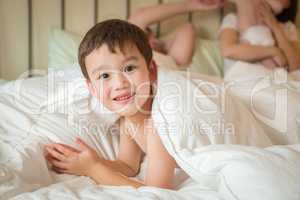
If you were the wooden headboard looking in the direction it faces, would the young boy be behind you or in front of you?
in front

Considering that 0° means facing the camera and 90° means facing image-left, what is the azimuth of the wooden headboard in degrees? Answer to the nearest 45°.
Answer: approximately 0°

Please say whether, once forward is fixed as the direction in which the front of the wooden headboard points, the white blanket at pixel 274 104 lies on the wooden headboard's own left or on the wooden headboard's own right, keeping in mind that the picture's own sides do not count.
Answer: on the wooden headboard's own left

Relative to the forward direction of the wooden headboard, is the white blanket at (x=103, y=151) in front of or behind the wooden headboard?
in front
